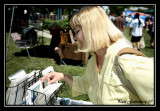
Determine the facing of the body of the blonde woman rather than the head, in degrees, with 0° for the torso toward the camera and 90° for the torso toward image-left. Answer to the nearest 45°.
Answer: approximately 45°

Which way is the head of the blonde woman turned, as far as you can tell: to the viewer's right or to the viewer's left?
to the viewer's left
